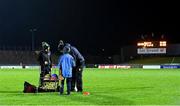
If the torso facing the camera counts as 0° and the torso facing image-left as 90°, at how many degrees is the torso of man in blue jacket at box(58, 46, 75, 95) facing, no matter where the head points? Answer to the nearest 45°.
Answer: approximately 180°
